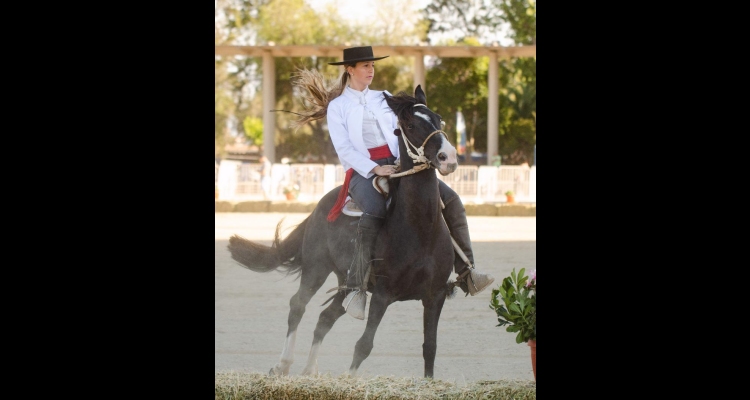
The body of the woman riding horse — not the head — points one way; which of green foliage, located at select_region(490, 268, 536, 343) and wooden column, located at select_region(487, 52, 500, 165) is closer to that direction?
the green foliage

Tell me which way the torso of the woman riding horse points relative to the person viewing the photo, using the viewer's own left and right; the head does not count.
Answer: facing the viewer and to the right of the viewer

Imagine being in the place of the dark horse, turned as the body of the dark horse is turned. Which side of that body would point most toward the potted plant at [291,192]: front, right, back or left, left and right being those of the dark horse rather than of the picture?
back

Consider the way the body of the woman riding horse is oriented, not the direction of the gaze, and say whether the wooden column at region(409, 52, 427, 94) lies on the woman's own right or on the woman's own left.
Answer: on the woman's own left

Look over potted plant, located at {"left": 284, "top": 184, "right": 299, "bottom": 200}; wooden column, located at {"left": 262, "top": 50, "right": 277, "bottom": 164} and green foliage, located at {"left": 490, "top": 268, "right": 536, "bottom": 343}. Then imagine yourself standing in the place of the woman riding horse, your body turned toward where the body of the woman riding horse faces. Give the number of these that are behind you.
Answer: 2

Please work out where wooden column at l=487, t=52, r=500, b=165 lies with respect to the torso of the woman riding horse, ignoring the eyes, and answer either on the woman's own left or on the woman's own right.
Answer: on the woman's own left

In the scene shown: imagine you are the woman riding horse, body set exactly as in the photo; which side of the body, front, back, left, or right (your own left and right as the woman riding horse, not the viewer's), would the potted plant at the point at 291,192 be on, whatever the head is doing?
back

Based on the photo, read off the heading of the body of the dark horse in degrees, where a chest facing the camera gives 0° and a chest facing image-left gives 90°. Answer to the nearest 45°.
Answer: approximately 315°
